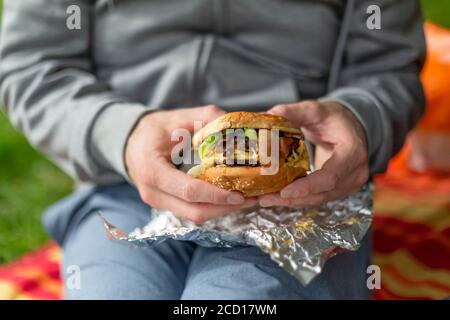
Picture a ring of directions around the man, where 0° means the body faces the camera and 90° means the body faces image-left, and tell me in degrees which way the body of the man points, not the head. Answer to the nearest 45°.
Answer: approximately 0°
